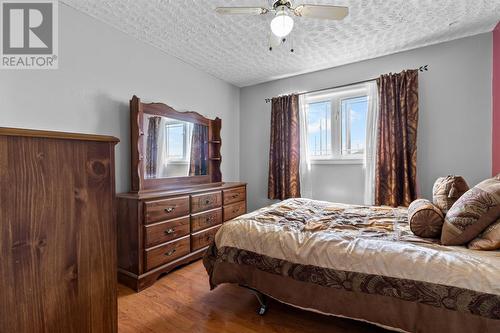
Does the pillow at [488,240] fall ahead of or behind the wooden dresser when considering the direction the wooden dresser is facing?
ahead

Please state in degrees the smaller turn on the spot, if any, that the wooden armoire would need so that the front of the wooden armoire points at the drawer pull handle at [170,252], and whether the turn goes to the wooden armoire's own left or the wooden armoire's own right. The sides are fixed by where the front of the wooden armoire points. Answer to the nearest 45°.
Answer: approximately 45° to the wooden armoire's own left

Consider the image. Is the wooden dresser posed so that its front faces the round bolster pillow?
yes

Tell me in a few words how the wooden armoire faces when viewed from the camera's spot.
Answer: facing to the right of the viewer

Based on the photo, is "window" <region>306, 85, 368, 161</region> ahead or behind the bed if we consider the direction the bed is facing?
ahead

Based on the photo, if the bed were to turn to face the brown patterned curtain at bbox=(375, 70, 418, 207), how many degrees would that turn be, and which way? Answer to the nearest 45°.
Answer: approximately 45° to its right

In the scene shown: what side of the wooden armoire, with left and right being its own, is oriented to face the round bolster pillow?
front

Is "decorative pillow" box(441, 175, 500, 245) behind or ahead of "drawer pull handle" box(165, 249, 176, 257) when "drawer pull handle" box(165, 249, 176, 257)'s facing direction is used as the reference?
ahead

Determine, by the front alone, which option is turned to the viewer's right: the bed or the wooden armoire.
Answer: the wooden armoire

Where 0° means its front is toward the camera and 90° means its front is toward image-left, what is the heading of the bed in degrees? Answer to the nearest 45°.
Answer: approximately 135°

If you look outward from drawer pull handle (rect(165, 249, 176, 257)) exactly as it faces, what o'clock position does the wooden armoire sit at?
The wooden armoire is roughly at 2 o'clock from the drawer pull handle.

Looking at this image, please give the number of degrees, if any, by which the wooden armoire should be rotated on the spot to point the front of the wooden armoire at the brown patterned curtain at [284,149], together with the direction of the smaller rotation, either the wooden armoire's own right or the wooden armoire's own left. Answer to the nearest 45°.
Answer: approximately 45° to the wooden armoire's own left
